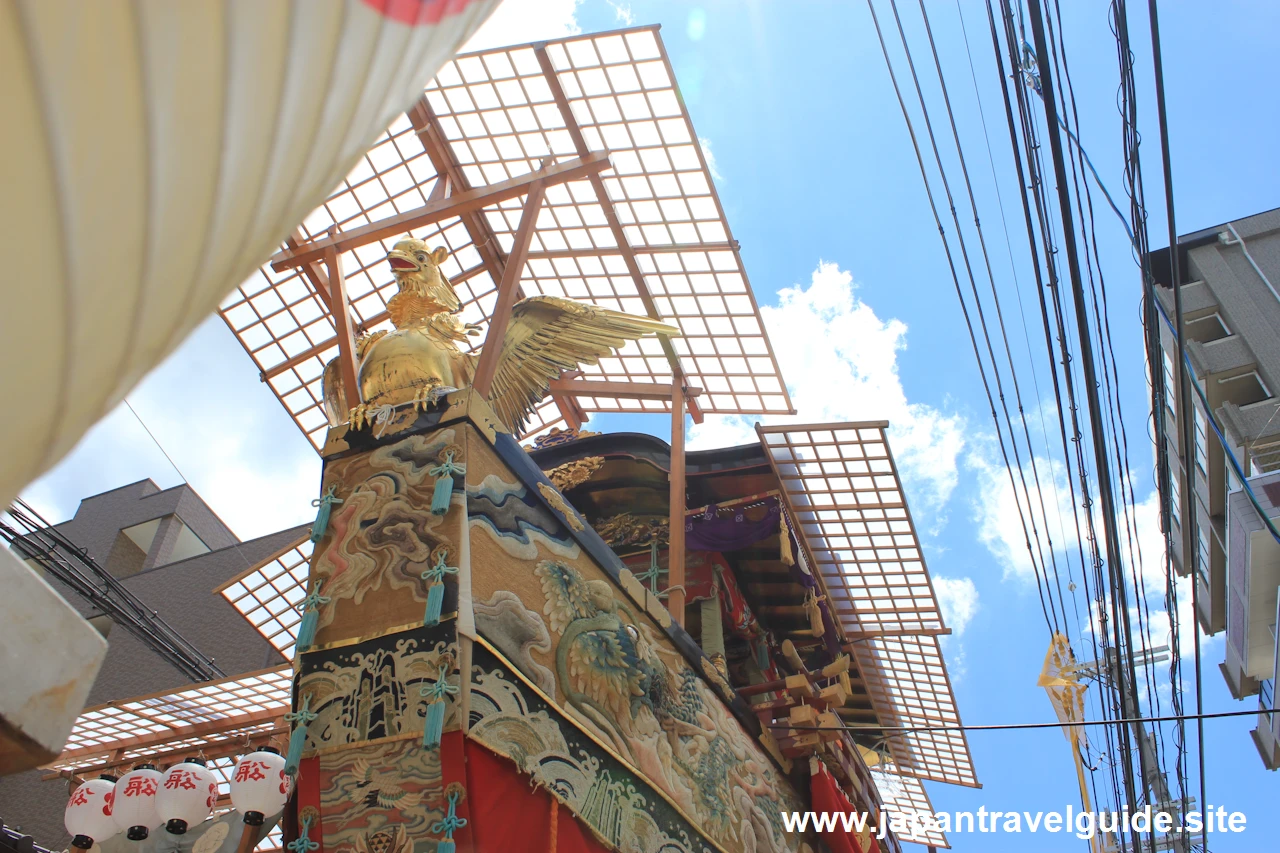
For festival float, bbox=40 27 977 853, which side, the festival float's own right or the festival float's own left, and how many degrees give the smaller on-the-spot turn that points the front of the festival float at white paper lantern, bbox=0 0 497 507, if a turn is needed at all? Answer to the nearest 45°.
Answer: approximately 45° to the festival float's own left

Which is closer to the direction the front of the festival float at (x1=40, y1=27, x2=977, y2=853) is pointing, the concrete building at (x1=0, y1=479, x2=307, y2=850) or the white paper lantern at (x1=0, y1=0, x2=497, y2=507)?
the white paper lantern

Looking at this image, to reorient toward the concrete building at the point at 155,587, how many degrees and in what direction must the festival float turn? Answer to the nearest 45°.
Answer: approximately 90° to its right

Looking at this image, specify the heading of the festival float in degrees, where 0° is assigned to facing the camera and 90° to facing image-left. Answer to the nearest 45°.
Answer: approximately 45°

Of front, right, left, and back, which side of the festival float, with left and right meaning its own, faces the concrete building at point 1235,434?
back

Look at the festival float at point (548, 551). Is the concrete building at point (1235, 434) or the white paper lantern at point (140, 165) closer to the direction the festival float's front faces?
the white paper lantern
